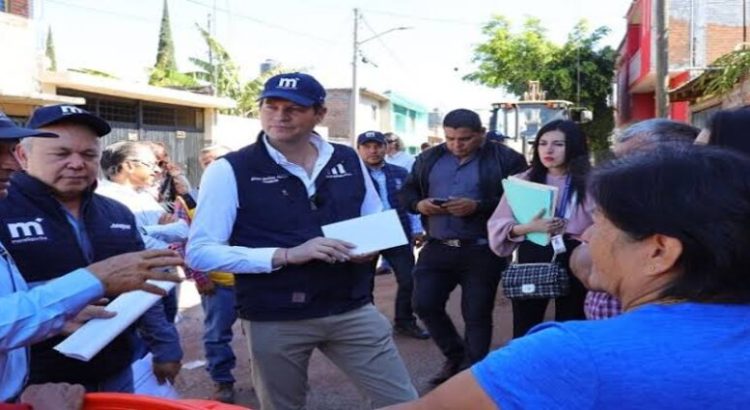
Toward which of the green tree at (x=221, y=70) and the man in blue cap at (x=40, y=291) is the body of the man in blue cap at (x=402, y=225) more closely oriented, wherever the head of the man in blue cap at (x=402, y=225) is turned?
the man in blue cap

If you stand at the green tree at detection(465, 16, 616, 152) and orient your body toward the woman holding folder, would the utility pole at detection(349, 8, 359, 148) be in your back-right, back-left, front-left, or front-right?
front-right

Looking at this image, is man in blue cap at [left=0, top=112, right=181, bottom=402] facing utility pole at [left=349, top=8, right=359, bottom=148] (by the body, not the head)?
no

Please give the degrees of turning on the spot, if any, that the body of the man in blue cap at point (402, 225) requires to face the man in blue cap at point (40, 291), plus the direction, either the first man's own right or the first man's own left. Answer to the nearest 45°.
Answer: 0° — they already face them

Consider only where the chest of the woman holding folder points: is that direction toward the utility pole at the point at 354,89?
no

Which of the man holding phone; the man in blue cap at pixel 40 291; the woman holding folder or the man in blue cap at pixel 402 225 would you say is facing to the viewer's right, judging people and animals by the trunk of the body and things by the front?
the man in blue cap at pixel 40 291

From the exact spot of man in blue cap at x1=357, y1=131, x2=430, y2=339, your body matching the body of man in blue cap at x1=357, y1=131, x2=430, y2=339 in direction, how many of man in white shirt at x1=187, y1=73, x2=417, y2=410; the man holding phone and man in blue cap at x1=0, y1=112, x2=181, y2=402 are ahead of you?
3

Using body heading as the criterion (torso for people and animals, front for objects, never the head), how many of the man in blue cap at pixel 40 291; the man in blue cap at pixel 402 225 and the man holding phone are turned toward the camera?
2

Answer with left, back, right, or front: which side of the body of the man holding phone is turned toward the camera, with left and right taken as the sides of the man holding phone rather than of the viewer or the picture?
front

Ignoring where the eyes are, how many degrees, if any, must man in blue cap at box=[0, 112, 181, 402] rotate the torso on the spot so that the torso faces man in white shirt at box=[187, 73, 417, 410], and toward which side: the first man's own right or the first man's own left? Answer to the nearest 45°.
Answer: approximately 45° to the first man's own left

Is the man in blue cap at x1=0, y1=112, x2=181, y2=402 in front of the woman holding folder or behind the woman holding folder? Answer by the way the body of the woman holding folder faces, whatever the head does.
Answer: in front

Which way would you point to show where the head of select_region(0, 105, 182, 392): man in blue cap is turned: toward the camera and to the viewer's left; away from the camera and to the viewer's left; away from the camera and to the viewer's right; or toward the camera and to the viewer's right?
toward the camera and to the viewer's right

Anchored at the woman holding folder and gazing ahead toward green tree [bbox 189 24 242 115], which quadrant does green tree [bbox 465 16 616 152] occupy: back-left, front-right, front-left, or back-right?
front-right

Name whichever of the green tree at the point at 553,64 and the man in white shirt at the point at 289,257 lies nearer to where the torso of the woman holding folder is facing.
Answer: the man in white shirt

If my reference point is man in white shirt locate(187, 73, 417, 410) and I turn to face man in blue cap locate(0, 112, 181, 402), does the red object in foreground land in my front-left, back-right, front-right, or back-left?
front-left

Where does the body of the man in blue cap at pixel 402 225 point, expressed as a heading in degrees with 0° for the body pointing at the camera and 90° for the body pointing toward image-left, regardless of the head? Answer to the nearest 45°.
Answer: approximately 0°

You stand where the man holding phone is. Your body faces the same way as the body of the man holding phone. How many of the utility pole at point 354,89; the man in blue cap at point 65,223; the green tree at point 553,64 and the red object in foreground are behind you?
2
